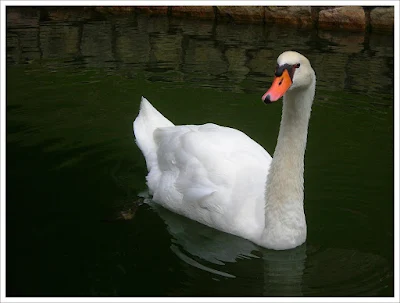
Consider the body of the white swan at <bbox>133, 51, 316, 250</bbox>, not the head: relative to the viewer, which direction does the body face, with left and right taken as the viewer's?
facing the viewer and to the right of the viewer
